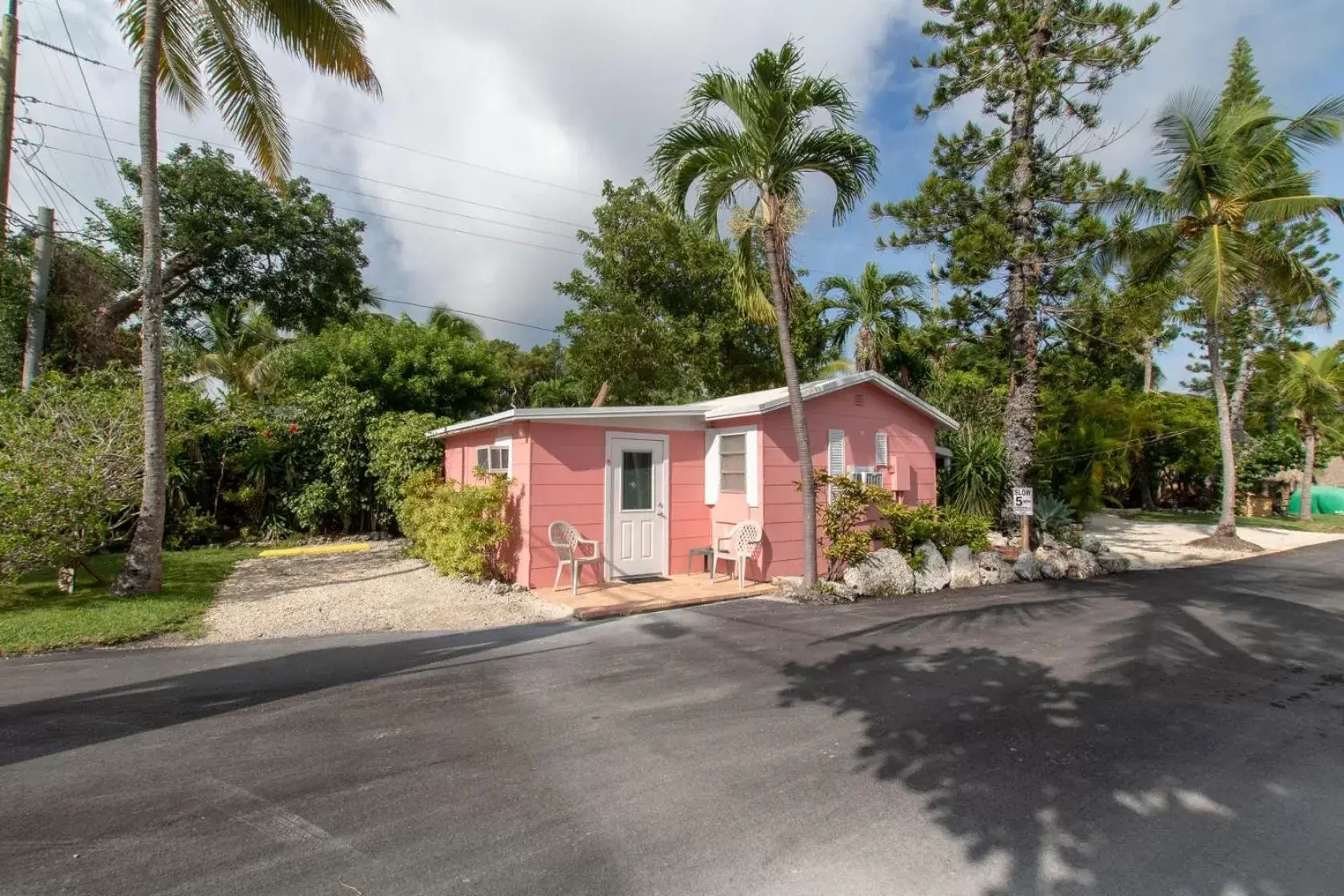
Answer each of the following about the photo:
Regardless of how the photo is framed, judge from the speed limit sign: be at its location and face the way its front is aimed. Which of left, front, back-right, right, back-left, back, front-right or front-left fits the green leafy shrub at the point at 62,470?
front-right

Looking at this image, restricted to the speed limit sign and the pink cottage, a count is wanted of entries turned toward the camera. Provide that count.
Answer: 2

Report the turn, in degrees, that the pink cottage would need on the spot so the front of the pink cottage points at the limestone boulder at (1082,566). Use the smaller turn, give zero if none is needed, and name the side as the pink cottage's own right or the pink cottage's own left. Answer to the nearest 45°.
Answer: approximately 90° to the pink cottage's own left

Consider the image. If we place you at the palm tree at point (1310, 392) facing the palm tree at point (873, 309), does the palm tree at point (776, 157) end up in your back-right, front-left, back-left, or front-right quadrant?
front-left

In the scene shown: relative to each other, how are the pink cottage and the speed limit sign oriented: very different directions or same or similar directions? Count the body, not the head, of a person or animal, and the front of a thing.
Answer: same or similar directions

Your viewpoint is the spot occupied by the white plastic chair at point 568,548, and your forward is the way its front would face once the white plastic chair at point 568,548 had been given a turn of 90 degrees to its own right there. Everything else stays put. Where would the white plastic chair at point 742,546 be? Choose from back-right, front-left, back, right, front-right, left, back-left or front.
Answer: back-left

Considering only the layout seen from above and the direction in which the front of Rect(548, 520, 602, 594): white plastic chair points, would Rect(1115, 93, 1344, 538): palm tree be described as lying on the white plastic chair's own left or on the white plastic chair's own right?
on the white plastic chair's own left

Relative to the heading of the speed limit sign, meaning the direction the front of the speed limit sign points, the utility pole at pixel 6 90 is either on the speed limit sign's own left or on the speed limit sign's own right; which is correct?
on the speed limit sign's own right

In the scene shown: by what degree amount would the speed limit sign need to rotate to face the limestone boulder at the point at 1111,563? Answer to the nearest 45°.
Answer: approximately 135° to its left

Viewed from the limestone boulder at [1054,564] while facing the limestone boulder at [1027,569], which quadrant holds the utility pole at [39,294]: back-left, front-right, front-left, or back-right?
front-right

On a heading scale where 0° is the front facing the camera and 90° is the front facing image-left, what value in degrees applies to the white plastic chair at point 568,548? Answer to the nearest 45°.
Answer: approximately 315°

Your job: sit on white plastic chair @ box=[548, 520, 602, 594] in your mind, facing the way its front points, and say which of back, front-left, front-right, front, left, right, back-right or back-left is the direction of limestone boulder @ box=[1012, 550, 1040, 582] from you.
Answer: front-left

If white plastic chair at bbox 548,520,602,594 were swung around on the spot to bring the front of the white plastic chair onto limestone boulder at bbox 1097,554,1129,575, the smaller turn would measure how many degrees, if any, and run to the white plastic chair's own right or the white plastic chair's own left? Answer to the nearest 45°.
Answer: approximately 45° to the white plastic chair's own left

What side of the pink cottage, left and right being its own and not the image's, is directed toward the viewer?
front

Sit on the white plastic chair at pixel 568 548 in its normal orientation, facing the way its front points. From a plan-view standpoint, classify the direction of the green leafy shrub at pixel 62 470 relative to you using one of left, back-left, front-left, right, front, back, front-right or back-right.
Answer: back-right

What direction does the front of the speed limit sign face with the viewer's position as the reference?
facing the viewer
